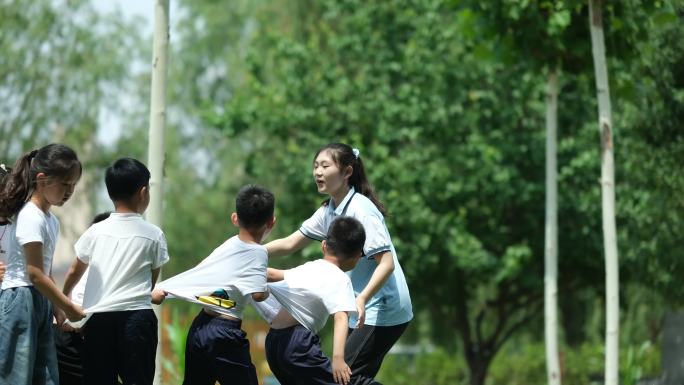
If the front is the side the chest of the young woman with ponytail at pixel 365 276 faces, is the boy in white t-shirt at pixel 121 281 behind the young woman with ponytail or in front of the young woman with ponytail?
in front

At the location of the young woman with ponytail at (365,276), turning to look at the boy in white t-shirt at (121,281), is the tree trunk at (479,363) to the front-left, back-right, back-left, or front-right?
back-right

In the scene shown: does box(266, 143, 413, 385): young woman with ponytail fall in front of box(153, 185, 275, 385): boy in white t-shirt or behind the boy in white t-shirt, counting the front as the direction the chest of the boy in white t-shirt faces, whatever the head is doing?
in front

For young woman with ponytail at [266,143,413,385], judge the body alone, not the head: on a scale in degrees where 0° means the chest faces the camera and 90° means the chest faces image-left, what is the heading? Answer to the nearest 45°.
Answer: approximately 45°

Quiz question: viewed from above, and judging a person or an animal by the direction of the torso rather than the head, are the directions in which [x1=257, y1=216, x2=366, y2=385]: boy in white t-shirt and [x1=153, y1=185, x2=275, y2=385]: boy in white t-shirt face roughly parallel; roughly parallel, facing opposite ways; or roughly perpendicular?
roughly parallel

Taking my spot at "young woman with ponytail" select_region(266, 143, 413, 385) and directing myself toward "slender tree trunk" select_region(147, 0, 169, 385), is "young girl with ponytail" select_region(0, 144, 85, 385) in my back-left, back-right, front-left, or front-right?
front-left

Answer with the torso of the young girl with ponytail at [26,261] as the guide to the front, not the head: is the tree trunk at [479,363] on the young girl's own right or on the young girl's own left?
on the young girl's own left

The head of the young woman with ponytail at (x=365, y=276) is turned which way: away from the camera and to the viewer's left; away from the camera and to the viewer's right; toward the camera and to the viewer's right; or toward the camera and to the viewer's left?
toward the camera and to the viewer's left

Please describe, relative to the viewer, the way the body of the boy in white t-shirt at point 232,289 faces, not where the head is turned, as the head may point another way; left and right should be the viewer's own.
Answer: facing away from the viewer and to the right of the viewer

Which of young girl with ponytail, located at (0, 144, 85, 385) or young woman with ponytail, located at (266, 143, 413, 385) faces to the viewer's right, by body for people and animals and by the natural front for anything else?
young girl with ponytail, located at (0, 144, 85, 385)

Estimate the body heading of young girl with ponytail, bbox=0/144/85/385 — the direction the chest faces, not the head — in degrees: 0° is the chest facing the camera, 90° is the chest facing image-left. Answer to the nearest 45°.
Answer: approximately 270°

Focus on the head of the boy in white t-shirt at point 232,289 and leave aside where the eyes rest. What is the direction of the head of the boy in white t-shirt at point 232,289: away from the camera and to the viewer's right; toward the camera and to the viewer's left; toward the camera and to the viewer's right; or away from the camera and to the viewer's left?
away from the camera and to the viewer's right

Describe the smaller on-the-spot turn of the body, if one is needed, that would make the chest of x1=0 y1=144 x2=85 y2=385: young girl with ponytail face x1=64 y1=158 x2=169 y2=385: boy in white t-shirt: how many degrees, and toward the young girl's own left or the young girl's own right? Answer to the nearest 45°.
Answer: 0° — they already face them

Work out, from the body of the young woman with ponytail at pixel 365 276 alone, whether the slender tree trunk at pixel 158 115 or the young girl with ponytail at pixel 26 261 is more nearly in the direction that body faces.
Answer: the young girl with ponytail
